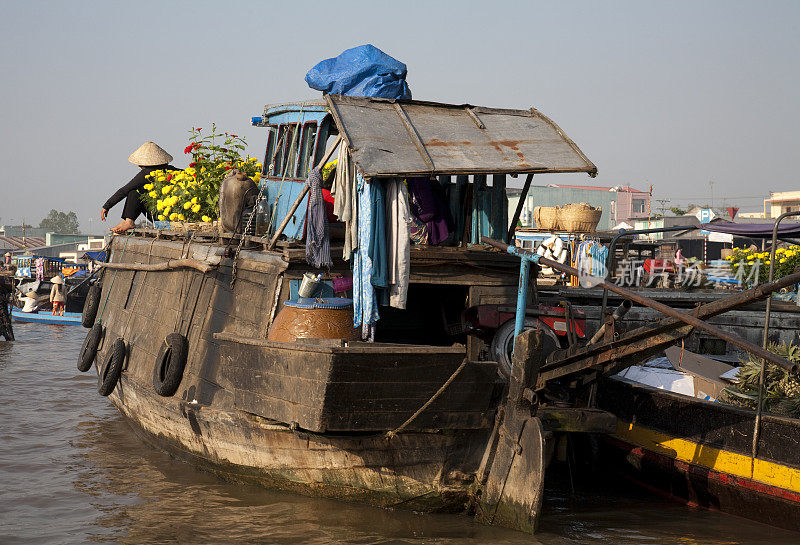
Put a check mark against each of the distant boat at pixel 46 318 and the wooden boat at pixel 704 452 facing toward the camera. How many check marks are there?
0

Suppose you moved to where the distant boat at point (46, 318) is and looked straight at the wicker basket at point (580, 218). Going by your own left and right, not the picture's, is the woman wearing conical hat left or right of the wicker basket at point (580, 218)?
right

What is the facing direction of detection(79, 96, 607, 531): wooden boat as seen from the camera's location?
facing away from the viewer and to the left of the viewer

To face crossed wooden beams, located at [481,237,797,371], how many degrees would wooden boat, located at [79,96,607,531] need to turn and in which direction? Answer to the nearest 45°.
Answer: approximately 180°

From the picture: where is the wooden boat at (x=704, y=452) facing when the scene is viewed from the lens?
facing away from the viewer and to the left of the viewer

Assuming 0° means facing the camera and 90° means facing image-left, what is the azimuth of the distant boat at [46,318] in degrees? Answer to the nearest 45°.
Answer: approximately 90°

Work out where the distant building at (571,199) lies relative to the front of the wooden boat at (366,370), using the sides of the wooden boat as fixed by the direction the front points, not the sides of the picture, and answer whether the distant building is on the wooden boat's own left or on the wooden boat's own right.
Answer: on the wooden boat's own right

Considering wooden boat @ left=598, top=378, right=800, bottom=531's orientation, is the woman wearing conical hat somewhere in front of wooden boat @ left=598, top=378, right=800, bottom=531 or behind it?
in front

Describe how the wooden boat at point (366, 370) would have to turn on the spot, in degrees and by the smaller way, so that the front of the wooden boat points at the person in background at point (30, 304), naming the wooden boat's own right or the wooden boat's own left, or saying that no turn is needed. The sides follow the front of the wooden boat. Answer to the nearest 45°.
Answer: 0° — it already faces them

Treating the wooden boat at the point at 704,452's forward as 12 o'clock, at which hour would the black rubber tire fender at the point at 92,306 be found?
The black rubber tire fender is roughly at 11 o'clock from the wooden boat.

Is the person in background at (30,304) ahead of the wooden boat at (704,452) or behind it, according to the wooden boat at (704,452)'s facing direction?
ahead
